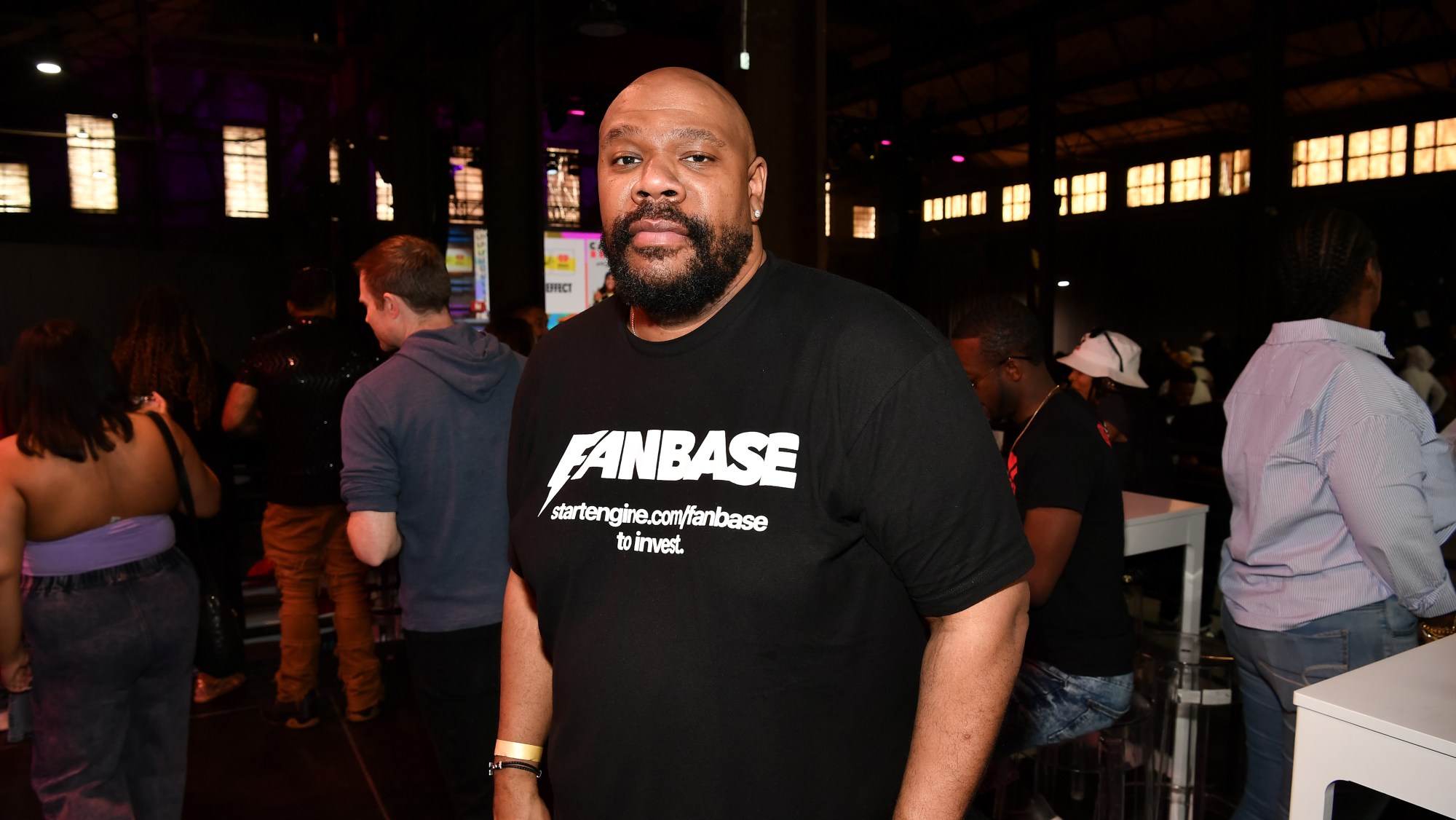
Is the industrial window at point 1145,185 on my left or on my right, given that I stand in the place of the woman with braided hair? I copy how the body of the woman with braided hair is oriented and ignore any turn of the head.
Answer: on my left

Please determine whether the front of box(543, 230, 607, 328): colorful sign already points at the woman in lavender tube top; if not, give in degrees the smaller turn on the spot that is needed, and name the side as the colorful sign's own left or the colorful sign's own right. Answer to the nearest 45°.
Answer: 0° — it already faces them

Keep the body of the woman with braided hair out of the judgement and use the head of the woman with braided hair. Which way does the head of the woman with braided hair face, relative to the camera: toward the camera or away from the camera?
away from the camera

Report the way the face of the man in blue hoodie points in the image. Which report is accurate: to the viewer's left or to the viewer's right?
to the viewer's left

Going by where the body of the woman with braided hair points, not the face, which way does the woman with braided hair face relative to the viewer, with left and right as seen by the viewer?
facing away from the viewer and to the right of the viewer

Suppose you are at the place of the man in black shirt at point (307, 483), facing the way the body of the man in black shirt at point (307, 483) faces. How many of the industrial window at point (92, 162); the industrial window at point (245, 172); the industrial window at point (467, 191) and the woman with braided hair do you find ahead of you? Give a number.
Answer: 3

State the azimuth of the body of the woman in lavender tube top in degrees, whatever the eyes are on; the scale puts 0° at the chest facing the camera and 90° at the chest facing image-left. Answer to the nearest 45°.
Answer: approximately 180°

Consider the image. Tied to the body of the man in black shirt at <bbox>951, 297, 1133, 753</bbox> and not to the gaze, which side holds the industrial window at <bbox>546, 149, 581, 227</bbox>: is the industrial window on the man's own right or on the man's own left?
on the man's own right

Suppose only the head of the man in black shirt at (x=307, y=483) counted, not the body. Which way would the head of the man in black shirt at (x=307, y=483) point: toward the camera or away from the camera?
away from the camera

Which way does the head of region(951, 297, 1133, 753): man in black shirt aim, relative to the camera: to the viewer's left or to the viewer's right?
to the viewer's left

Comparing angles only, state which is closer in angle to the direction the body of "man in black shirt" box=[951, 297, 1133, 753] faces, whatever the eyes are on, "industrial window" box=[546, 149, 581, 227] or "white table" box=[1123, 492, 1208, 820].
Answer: the industrial window

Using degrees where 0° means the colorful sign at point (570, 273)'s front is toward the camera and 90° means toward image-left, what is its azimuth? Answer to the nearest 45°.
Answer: approximately 0°

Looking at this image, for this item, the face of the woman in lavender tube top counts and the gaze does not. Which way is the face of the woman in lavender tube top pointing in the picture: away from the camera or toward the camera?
away from the camera
